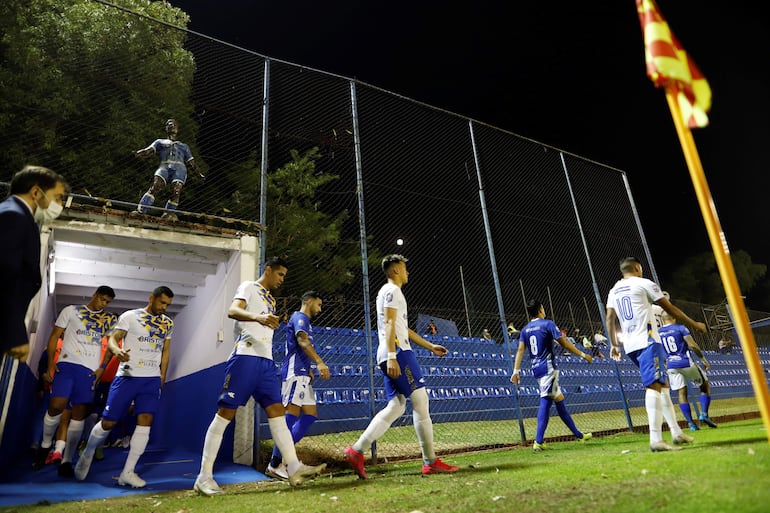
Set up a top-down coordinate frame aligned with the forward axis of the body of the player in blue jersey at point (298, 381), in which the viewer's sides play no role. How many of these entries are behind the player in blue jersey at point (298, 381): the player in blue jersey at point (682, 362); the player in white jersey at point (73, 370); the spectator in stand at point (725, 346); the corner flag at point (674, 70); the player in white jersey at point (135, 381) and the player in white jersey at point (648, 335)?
2

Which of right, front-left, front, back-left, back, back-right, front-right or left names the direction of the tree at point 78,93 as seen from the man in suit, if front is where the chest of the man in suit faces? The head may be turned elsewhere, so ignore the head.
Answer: left

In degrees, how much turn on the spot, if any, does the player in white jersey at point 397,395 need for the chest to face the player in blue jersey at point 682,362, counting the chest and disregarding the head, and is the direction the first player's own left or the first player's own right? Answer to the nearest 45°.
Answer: approximately 45° to the first player's own left

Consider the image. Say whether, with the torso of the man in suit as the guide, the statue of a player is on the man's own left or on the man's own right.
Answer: on the man's own left

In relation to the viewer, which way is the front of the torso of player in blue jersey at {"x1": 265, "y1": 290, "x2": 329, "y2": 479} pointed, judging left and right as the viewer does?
facing to the right of the viewer

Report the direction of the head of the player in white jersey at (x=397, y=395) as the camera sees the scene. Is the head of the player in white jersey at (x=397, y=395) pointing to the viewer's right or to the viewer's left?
to the viewer's right

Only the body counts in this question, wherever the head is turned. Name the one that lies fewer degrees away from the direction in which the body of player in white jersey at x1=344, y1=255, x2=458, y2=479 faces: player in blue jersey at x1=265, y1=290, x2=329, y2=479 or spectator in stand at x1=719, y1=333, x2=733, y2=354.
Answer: the spectator in stand

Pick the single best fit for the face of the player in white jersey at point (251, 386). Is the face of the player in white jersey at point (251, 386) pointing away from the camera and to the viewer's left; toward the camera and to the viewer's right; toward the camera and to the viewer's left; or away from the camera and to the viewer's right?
toward the camera and to the viewer's right

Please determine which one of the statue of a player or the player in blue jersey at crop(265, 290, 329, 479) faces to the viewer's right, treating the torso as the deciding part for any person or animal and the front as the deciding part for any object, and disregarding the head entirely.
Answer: the player in blue jersey

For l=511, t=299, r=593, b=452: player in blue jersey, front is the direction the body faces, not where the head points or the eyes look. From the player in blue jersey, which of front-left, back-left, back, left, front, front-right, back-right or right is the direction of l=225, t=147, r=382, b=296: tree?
left

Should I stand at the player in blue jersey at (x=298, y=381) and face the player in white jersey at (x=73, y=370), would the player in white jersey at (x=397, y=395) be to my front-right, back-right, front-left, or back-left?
back-left

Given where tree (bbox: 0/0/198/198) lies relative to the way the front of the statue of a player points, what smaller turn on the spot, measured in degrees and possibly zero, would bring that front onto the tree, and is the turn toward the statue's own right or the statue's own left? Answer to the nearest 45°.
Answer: approximately 135° to the statue's own right

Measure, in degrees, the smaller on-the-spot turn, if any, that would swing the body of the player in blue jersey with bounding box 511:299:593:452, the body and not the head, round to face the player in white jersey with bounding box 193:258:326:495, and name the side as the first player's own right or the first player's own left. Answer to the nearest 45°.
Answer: approximately 180°

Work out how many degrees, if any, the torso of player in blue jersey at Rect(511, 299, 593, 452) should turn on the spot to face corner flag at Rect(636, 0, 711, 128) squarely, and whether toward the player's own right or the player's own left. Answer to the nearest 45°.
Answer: approximately 135° to the player's own right

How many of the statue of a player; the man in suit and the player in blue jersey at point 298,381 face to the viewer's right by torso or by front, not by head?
2

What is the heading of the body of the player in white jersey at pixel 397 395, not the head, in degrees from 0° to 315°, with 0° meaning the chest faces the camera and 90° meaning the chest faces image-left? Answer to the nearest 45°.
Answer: approximately 270°

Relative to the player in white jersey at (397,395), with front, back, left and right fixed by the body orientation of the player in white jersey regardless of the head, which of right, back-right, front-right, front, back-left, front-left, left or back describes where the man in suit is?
back-right

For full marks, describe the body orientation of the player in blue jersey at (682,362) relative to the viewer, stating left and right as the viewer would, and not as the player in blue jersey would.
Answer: facing away from the viewer and to the right of the viewer

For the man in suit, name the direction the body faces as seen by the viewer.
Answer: to the viewer's right
